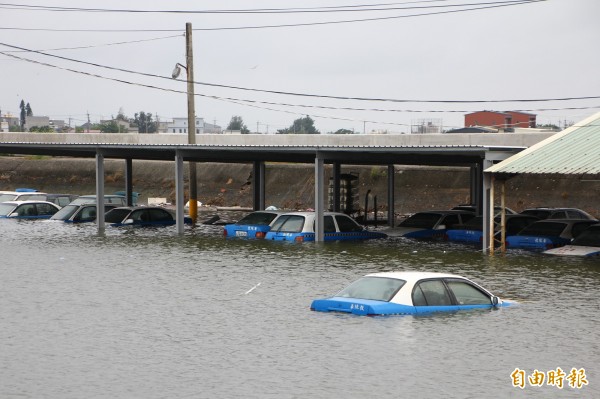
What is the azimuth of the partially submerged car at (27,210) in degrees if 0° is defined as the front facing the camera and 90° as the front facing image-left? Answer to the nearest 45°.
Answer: approximately 45°

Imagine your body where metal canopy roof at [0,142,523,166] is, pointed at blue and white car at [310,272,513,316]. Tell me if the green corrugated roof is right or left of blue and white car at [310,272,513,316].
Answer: left

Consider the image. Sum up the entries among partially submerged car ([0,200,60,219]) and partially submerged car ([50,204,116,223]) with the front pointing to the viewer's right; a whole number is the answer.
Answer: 0

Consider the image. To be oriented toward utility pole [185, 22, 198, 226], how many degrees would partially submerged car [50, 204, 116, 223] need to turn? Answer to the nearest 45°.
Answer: approximately 135° to its left
